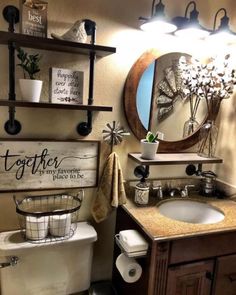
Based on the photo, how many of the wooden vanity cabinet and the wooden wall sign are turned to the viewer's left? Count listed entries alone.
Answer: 0

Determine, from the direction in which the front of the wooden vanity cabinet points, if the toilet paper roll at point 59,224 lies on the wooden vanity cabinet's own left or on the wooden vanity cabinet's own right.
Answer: on the wooden vanity cabinet's own right

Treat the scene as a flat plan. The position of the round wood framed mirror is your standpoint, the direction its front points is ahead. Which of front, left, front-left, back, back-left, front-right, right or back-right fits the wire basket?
right

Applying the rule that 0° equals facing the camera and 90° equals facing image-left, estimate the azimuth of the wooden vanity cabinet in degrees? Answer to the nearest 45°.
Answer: approximately 315°

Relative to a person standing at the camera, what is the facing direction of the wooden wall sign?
facing the viewer

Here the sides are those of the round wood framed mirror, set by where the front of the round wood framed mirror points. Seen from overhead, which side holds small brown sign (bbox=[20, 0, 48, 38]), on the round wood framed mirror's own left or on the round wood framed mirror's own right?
on the round wood framed mirror's own right

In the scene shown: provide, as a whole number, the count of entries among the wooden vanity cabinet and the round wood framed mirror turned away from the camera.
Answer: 0
